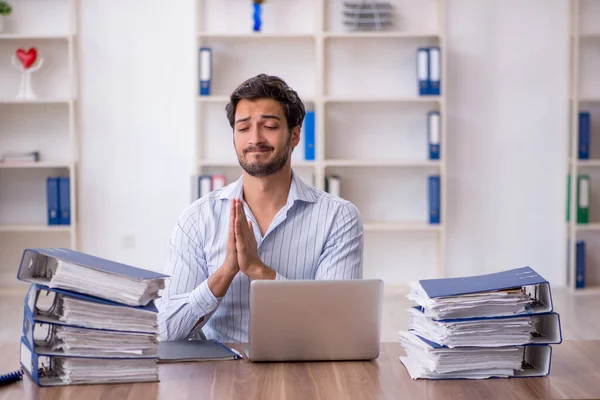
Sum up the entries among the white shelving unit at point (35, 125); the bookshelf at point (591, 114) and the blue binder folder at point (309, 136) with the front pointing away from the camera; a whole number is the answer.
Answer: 0

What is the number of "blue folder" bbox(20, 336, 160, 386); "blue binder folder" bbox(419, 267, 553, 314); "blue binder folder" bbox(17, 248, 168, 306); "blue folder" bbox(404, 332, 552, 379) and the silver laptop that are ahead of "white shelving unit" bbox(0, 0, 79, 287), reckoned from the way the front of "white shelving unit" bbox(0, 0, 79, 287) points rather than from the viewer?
5

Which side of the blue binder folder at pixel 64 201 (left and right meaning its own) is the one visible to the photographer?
front

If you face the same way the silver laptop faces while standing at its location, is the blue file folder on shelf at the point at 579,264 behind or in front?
in front

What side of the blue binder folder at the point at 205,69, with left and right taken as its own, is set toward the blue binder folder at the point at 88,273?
front

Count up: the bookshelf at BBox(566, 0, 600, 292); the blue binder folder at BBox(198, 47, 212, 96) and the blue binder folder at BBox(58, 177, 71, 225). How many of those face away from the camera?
0

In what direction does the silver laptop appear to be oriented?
away from the camera

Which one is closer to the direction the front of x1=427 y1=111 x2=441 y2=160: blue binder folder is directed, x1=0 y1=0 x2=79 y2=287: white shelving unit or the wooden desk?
the wooden desk

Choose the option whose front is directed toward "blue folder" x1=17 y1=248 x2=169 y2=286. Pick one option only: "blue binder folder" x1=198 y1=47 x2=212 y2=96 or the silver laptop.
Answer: the blue binder folder

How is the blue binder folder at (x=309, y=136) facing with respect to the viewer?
toward the camera

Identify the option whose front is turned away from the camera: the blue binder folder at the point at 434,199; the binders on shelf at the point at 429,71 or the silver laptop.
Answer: the silver laptop

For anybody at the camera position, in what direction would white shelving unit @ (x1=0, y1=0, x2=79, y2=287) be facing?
facing the viewer

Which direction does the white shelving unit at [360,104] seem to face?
toward the camera

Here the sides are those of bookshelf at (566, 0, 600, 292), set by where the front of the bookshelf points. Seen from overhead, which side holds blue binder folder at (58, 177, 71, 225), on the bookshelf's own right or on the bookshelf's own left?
on the bookshelf's own right
